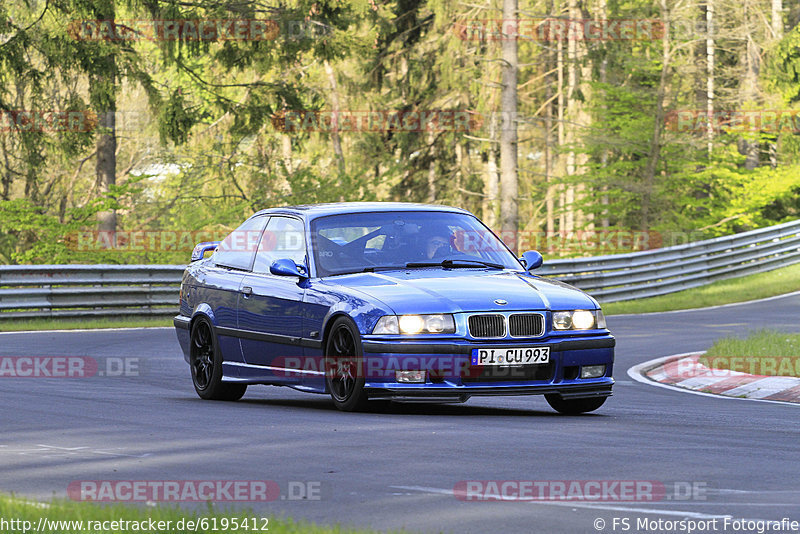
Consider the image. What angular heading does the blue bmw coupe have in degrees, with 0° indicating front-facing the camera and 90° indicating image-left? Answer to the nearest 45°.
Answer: approximately 315°

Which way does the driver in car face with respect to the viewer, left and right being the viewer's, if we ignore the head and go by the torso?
facing the viewer and to the right of the viewer

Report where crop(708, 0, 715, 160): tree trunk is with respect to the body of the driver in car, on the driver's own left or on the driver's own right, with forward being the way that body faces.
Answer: on the driver's own left

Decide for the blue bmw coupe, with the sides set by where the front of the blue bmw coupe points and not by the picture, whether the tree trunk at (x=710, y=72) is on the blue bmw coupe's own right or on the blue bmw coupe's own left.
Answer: on the blue bmw coupe's own left

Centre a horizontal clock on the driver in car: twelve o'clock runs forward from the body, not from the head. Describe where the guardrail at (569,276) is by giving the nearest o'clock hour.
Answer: The guardrail is roughly at 8 o'clock from the driver in car.

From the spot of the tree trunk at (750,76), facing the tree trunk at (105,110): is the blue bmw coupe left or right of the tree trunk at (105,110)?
left

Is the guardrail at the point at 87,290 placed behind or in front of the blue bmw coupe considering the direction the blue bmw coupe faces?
behind

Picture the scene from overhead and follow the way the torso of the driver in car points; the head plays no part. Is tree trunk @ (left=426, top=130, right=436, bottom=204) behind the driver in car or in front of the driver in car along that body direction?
behind

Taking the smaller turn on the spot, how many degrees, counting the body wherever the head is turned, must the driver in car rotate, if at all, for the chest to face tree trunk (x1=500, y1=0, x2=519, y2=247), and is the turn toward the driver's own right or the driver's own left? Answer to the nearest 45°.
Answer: approximately 135° to the driver's own left

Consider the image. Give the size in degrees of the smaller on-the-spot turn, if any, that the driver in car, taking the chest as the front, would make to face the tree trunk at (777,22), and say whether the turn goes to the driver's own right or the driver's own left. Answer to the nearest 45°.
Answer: approximately 135° to the driver's own left

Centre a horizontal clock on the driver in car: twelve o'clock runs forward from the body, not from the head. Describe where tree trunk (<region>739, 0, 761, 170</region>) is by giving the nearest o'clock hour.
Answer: The tree trunk is roughly at 8 o'clock from the driver in car.

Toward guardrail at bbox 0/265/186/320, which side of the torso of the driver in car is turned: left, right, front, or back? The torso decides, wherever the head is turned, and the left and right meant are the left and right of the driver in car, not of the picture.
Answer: back

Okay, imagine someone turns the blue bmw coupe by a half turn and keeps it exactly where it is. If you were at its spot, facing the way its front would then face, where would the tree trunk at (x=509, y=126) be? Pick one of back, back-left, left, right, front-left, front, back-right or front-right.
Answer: front-right
